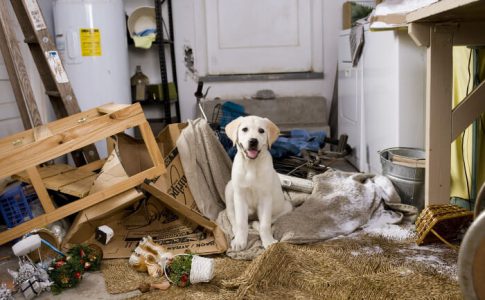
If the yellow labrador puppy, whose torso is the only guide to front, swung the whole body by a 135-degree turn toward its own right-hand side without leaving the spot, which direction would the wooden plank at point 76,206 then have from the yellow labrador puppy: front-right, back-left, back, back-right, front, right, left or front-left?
front-left

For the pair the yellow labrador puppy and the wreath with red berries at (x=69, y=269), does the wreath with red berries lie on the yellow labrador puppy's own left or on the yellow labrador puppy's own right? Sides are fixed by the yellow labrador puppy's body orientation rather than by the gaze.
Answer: on the yellow labrador puppy's own right

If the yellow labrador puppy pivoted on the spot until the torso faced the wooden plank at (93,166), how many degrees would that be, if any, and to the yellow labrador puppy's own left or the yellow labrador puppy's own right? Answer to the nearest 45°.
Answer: approximately 135° to the yellow labrador puppy's own right

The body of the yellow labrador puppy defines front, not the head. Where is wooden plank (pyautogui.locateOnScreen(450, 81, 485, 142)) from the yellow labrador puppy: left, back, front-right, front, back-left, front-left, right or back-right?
left

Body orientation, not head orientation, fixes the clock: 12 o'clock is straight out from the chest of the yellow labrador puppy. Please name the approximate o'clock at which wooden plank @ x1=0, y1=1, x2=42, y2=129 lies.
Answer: The wooden plank is roughly at 4 o'clock from the yellow labrador puppy.

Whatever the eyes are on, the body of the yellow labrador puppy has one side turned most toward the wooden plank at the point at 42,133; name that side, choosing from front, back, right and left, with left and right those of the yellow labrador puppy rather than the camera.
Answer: right

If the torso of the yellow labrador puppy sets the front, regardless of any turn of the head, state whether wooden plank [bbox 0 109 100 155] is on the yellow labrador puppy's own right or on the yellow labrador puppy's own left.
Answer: on the yellow labrador puppy's own right

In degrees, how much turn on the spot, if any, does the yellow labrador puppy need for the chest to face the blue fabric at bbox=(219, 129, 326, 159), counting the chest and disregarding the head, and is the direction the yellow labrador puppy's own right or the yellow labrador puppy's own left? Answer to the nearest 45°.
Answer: approximately 180°

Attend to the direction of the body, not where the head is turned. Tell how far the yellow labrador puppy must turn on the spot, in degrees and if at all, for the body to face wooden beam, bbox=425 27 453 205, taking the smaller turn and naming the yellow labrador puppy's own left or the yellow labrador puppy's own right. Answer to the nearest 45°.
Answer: approximately 90° to the yellow labrador puppy's own left

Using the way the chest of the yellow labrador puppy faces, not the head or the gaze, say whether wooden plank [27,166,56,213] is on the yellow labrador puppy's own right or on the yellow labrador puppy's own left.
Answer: on the yellow labrador puppy's own right

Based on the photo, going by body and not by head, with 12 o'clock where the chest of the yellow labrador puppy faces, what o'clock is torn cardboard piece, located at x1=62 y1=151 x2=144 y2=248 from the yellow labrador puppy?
The torn cardboard piece is roughly at 3 o'clock from the yellow labrador puppy.

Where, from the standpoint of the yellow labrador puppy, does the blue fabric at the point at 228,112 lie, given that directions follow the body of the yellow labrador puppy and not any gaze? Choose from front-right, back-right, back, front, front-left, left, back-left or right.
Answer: back

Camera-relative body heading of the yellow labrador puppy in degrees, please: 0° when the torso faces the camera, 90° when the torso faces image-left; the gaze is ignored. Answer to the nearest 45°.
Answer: approximately 0°
